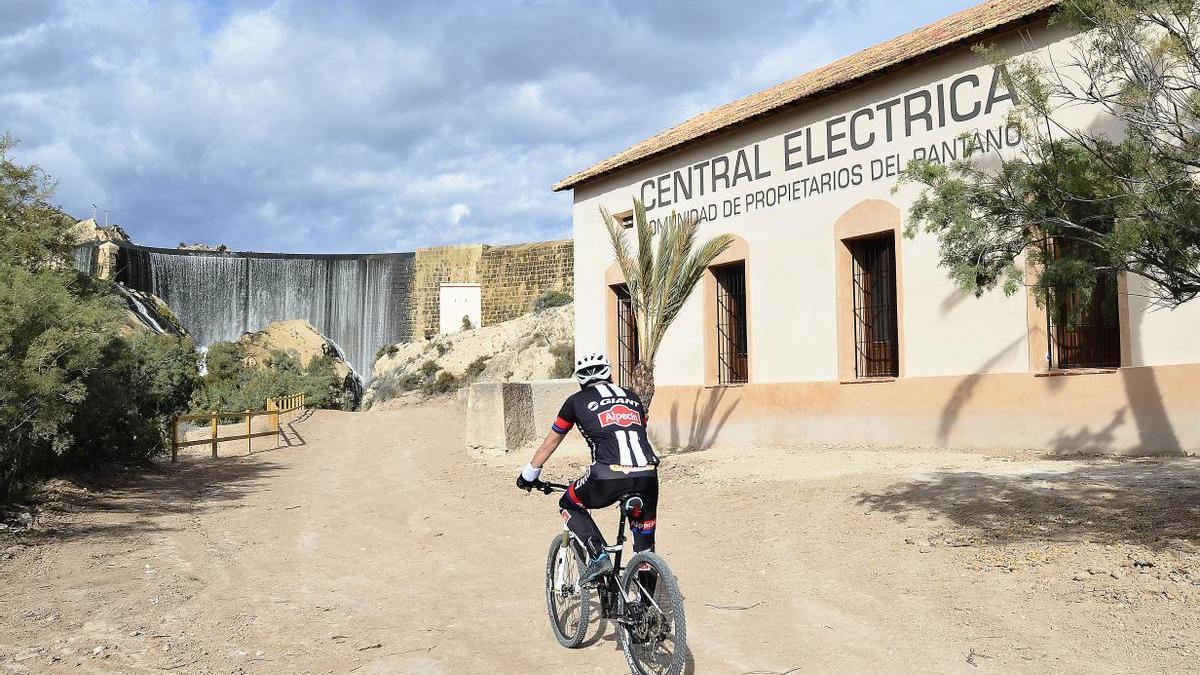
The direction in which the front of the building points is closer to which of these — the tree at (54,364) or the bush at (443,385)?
the tree

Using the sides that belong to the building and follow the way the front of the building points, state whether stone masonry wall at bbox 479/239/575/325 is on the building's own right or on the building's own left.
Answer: on the building's own right

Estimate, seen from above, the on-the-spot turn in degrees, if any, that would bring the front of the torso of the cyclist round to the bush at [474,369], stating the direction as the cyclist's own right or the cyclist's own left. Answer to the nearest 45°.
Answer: approximately 45° to the cyclist's own right

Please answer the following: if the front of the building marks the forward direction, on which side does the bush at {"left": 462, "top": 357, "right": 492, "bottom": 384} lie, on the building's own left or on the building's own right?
on the building's own right

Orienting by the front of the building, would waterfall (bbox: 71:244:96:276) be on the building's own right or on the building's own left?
on the building's own right

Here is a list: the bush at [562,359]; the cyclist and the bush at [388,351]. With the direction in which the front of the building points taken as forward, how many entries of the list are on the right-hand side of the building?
2

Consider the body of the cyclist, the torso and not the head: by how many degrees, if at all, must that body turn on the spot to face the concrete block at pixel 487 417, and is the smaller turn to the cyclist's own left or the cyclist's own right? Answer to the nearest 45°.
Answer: approximately 45° to the cyclist's own right

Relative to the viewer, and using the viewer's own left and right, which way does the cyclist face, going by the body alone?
facing away from the viewer and to the left of the viewer

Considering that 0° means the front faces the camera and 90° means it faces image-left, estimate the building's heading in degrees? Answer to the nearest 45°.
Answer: approximately 45°

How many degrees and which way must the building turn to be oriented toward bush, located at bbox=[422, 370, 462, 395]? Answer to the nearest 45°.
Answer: approximately 90° to its right

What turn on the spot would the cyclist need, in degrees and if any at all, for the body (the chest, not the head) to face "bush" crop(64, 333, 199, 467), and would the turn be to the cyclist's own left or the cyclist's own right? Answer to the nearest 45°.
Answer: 0° — they already face it

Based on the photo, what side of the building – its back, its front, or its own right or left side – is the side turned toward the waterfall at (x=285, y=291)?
right

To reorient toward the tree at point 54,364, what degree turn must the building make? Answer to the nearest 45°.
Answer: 0° — it already faces it

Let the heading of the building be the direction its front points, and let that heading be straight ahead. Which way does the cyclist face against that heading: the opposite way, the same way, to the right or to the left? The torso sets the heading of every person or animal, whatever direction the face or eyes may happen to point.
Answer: to the right

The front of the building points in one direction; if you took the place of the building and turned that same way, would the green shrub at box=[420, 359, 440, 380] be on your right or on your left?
on your right

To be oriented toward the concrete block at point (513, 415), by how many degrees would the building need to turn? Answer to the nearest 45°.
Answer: approximately 45° to its right
